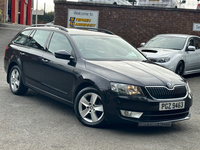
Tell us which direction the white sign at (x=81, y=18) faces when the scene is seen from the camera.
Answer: facing the viewer

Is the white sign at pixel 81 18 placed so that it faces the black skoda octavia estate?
yes

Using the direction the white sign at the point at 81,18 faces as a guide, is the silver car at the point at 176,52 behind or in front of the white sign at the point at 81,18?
in front

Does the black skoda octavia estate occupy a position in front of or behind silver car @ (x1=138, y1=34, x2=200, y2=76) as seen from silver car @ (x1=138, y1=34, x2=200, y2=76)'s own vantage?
in front

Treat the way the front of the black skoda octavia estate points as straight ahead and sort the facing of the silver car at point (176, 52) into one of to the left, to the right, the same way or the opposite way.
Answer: to the right

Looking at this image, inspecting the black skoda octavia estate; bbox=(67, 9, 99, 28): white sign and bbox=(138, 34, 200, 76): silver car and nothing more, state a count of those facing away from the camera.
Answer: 0

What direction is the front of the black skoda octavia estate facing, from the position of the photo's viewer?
facing the viewer and to the right of the viewer

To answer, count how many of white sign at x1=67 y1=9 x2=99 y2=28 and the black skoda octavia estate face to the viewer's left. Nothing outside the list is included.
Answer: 0

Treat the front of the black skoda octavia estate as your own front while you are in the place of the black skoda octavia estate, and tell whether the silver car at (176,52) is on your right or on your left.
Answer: on your left

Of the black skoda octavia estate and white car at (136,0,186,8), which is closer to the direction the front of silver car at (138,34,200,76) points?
the black skoda octavia estate

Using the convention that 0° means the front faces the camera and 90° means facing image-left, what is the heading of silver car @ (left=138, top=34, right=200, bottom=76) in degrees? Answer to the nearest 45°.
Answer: approximately 45°

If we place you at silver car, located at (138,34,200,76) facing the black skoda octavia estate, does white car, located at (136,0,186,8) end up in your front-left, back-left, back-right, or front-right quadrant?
back-right

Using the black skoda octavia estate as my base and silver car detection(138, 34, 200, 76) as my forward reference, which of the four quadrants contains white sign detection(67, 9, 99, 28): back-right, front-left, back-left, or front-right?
front-left

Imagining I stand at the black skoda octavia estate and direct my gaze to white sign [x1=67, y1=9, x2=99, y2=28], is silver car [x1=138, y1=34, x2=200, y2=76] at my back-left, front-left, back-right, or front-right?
front-right
